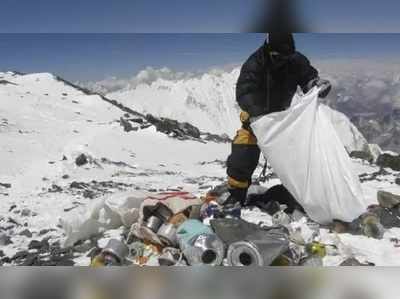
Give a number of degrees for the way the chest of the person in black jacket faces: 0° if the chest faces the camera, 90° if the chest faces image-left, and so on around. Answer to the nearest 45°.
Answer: approximately 0°

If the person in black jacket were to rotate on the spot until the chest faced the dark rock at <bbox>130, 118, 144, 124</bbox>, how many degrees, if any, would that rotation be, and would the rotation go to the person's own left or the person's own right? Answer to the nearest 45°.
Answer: approximately 135° to the person's own right

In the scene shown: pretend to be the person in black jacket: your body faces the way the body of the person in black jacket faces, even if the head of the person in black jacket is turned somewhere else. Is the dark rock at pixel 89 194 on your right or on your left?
on your right

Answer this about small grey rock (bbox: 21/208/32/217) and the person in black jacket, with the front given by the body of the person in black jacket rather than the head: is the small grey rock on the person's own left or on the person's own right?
on the person's own right

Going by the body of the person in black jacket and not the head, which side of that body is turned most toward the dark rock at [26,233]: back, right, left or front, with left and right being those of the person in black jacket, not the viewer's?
right

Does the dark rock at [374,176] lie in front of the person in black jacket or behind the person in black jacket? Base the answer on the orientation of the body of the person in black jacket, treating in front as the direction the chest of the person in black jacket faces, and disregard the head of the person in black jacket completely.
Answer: behind

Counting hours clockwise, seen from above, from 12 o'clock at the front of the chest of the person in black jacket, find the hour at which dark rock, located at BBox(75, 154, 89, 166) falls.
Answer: The dark rock is roughly at 4 o'clock from the person in black jacket.

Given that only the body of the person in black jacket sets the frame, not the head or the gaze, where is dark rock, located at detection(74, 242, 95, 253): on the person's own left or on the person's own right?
on the person's own right

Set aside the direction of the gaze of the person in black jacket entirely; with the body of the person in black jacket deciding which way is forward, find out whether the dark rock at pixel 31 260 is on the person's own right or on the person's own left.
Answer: on the person's own right

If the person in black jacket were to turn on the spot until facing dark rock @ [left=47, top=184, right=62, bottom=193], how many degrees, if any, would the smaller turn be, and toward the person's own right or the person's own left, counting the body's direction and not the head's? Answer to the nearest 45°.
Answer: approximately 90° to the person's own right
